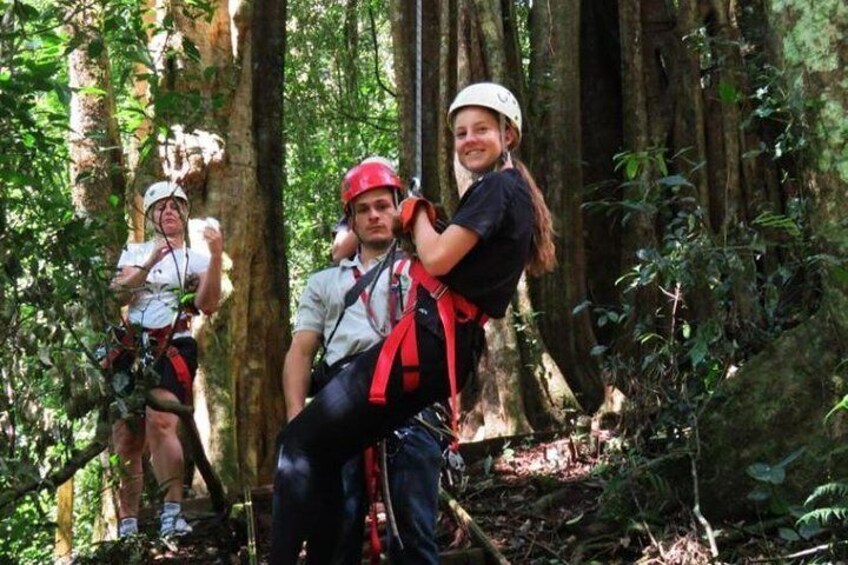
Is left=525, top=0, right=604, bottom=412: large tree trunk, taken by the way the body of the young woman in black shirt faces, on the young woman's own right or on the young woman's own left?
on the young woman's own right

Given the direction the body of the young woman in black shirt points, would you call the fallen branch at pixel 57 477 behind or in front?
in front

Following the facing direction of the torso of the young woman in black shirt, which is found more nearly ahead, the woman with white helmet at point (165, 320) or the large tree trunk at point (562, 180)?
the woman with white helmet

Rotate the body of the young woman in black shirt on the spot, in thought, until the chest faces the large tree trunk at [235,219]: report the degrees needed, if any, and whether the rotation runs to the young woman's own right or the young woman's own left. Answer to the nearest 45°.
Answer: approximately 90° to the young woman's own right

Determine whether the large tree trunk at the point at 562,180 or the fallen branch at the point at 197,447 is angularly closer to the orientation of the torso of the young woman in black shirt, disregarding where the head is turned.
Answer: the fallen branch

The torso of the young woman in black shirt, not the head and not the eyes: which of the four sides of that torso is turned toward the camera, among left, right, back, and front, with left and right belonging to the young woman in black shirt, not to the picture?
left

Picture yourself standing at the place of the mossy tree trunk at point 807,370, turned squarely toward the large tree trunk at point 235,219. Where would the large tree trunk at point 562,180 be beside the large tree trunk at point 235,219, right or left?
right

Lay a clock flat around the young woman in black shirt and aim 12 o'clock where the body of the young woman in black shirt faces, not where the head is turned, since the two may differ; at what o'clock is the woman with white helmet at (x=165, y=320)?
The woman with white helmet is roughly at 2 o'clock from the young woman in black shirt.

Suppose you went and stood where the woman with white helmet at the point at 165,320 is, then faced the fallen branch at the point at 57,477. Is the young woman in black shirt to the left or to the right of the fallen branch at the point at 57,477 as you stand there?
left
